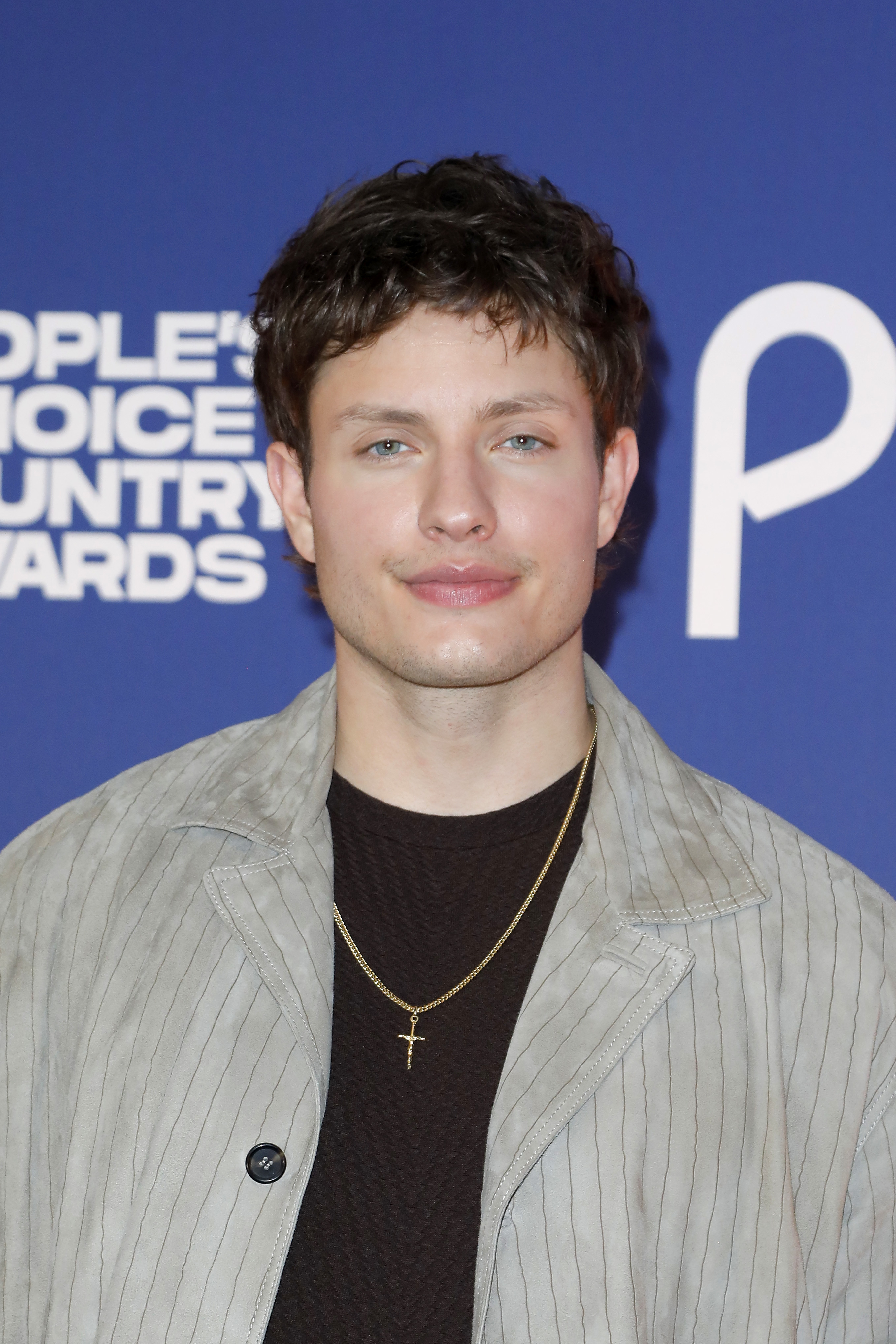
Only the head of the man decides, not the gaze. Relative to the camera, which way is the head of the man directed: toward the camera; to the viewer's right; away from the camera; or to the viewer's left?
toward the camera

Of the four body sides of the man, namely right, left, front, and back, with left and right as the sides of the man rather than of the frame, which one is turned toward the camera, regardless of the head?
front
